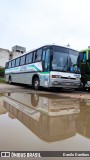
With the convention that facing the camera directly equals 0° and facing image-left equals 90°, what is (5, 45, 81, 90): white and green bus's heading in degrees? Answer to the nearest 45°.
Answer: approximately 315°

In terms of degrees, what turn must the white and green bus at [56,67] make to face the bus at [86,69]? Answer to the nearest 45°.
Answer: approximately 90° to its left
